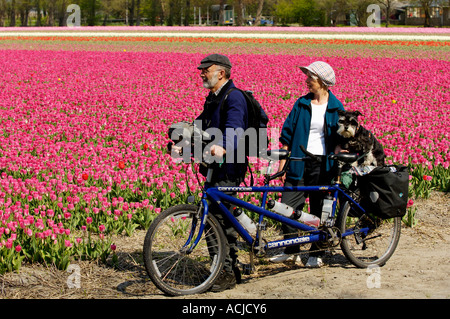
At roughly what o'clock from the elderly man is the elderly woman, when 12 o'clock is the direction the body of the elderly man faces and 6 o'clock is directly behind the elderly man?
The elderly woman is roughly at 6 o'clock from the elderly man.

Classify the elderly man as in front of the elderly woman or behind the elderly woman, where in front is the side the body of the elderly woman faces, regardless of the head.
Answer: in front

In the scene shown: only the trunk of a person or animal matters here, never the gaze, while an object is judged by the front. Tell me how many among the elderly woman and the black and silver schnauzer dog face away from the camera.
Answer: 0

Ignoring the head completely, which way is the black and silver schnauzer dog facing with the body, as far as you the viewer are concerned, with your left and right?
facing the viewer and to the left of the viewer

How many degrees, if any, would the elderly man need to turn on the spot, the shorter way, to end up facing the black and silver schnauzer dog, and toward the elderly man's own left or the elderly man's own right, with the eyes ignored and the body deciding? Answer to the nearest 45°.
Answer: approximately 180°

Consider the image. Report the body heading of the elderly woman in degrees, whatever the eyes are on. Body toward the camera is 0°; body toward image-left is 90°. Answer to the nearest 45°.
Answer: approximately 45°

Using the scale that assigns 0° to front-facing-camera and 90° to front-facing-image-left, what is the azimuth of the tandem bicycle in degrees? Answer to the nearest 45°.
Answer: approximately 45°
